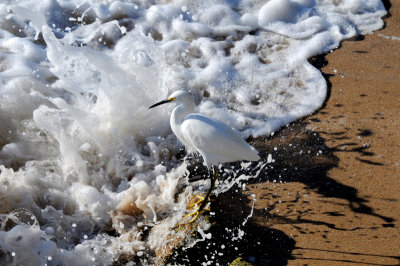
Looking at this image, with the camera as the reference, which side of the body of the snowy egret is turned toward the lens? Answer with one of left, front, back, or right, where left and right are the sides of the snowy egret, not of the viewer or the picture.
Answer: left
